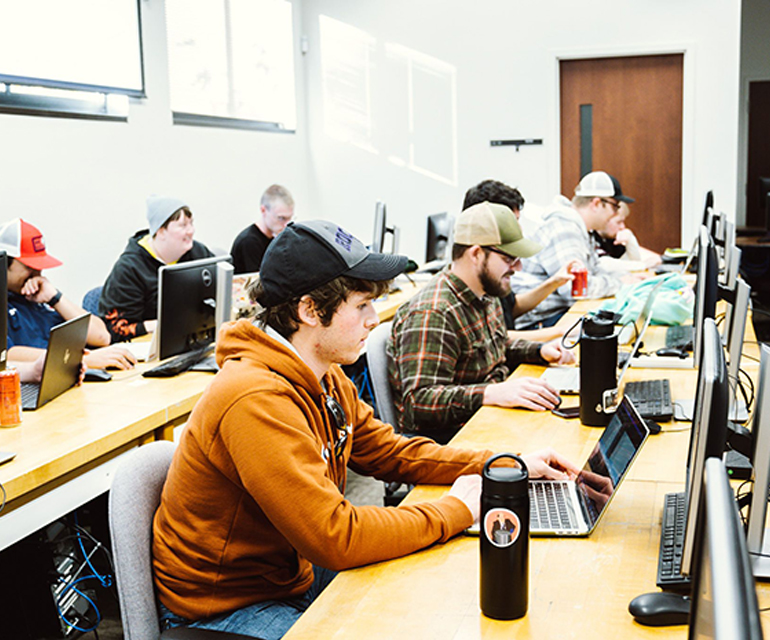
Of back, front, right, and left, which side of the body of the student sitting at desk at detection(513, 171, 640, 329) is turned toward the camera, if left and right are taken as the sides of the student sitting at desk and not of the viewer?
right

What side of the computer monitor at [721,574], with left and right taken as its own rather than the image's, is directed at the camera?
left

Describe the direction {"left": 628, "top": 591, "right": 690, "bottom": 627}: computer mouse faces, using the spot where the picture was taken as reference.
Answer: facing to the right of the viewer

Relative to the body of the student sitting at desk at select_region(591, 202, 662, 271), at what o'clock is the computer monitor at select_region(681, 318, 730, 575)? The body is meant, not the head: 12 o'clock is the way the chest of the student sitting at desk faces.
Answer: The computer monitor is roughly at 3 o'clock from the student sitting at desk.

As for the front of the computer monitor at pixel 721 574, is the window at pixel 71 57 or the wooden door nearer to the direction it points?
the window

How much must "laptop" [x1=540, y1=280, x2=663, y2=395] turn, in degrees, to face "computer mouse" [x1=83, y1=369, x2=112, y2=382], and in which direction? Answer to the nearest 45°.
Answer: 0° — it already faces it

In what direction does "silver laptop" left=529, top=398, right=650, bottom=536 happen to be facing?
to the viewer's left

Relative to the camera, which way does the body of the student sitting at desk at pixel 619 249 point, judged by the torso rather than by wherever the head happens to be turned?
to the viewer's right

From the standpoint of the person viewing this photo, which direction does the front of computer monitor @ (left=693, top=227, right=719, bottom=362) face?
facing to the left of the viewer

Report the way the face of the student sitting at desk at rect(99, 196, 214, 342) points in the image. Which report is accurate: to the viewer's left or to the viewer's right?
to the viewer's right

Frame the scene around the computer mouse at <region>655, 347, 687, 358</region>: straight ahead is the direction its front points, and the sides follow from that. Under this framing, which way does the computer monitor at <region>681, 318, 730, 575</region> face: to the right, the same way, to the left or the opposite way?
the opposite way

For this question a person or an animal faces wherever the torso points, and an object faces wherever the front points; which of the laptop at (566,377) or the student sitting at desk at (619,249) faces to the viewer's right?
the student sitting at desk

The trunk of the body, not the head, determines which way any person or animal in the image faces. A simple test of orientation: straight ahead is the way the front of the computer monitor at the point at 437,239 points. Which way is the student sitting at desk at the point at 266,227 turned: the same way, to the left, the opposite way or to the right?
the opposite way

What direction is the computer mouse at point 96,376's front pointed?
to the viewer's right

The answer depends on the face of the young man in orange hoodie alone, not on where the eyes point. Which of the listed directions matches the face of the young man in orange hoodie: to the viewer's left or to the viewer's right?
to the viewer's right
